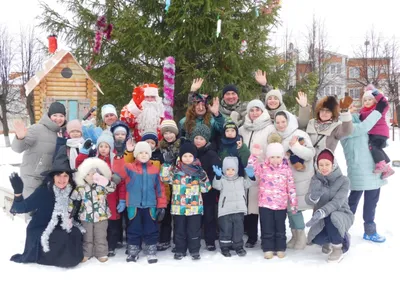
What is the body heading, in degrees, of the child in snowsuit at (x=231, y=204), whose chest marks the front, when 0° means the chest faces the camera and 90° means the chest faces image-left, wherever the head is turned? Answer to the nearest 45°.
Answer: approximately 0°

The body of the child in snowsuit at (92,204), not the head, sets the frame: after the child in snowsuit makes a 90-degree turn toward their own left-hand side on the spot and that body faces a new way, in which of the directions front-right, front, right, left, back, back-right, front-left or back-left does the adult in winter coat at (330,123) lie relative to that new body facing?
front

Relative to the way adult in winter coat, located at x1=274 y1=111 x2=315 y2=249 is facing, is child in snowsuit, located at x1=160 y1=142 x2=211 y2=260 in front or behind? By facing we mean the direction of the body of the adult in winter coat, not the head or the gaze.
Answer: in front

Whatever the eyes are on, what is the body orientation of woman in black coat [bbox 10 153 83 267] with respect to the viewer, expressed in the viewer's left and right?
facing the viewer and to the right of the viewer

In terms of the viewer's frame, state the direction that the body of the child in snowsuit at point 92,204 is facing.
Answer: toward the camera

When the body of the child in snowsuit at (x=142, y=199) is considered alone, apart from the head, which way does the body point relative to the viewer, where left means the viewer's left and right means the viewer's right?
facing the viewer

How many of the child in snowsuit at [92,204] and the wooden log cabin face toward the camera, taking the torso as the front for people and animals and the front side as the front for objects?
2

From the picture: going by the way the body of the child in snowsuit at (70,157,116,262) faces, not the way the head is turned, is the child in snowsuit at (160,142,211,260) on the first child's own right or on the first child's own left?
on the first child's own left

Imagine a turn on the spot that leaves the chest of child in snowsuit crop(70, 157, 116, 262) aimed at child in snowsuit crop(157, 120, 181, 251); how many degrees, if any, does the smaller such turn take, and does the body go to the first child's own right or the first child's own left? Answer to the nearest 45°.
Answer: approximately 90° to the first child's own left
